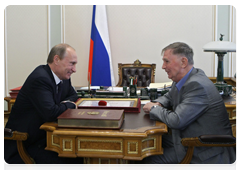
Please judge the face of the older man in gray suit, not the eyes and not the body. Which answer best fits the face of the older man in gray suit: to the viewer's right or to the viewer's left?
to the viewer's left

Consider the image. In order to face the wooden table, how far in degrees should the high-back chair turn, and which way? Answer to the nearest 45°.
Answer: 0° — it already faces it

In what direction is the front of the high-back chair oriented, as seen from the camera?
facing the viewer

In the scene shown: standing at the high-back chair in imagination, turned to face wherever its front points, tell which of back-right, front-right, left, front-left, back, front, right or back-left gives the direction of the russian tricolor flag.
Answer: back-right

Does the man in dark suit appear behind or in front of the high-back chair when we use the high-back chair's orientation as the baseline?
in front

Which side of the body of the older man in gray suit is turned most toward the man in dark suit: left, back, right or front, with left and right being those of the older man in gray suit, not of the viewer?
front

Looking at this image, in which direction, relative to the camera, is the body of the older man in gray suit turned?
to the viewer's left

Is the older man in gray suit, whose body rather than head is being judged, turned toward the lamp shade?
no

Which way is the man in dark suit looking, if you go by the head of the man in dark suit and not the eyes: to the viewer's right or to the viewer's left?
to the viewer's right

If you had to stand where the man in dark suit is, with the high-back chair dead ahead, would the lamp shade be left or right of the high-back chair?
right

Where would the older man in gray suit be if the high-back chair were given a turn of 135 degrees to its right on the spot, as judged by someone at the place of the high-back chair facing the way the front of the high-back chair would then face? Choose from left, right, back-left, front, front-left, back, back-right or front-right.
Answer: back-left

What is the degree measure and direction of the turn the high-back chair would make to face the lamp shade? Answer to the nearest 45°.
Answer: approximately 45° to its left
